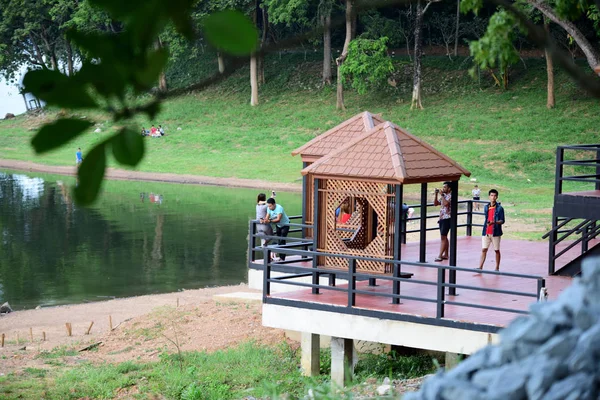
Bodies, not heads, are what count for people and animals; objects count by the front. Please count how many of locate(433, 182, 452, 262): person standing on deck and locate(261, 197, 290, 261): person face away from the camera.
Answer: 0

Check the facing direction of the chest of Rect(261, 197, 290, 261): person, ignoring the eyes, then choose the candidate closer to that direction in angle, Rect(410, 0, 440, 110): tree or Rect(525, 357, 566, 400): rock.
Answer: the rock

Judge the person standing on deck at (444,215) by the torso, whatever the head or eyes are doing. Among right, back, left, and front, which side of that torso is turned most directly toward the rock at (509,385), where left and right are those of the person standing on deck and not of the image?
left

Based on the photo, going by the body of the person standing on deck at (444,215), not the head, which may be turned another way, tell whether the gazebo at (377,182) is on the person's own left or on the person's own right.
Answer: on the person's own left

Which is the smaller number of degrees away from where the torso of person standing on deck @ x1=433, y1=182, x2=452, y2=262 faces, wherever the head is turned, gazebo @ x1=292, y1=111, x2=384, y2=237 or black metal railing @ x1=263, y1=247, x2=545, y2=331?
the gazebo

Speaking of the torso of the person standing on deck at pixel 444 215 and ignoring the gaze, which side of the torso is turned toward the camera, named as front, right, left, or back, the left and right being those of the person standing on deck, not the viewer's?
left

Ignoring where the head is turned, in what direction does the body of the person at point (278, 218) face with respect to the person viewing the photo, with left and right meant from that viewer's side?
facing the viewer and to the left of the viewer
